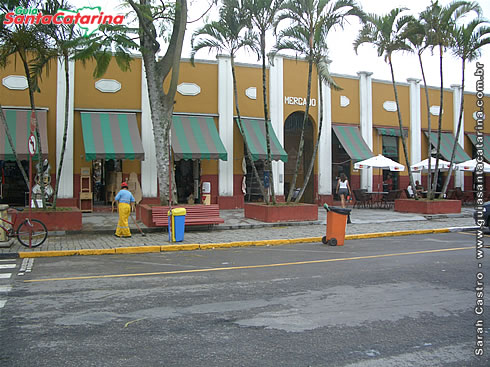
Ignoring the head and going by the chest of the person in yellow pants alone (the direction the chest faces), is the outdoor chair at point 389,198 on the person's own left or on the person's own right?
on the person's own right

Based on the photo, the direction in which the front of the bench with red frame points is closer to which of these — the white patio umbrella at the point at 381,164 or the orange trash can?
the orange trash can

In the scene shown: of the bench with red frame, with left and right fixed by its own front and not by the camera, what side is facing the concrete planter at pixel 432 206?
left

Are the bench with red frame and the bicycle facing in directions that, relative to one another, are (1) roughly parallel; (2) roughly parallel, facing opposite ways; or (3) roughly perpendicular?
roughly perpendicular

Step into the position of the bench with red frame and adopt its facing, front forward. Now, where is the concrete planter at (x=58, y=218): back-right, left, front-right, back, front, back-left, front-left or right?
right

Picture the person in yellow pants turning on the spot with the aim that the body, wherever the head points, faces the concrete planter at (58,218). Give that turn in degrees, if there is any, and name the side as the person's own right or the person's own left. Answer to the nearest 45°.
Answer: approximately 45° to the person's own left
